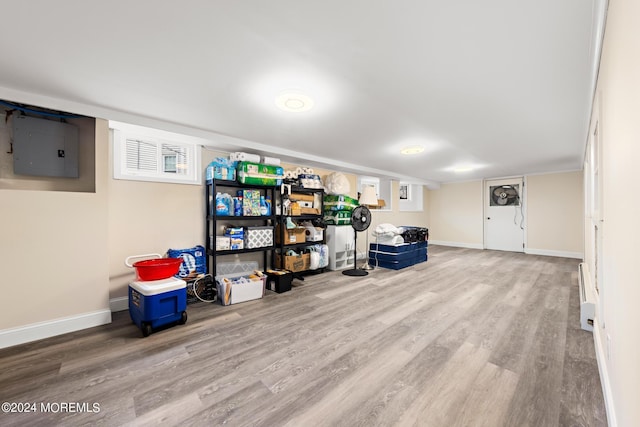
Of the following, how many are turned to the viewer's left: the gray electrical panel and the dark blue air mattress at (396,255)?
0
